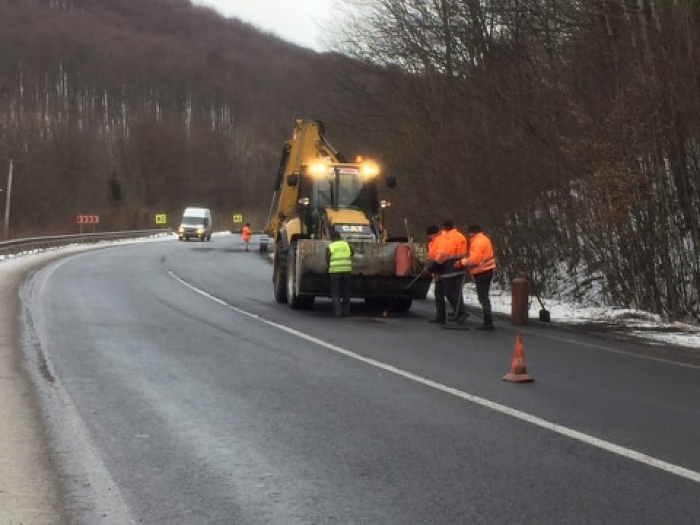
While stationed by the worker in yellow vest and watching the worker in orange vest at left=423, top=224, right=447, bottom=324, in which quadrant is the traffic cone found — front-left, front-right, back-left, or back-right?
front-right

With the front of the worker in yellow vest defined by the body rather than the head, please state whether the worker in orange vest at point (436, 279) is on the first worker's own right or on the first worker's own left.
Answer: on the first worker's own right

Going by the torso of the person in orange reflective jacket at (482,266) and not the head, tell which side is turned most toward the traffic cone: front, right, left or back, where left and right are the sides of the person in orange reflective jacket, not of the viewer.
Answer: left

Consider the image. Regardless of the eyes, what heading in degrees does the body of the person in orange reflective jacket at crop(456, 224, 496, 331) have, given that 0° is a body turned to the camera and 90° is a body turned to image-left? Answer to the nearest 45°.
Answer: approximately 90°

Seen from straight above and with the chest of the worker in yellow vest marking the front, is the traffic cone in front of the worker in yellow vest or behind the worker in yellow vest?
behind

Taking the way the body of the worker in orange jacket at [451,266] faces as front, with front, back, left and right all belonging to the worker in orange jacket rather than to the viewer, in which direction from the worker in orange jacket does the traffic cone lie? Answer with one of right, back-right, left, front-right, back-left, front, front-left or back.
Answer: back-left

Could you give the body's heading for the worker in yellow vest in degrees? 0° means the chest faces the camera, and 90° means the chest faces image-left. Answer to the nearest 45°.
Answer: approximately 180°

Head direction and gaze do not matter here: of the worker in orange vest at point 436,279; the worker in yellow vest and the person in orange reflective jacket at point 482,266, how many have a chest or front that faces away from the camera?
1
